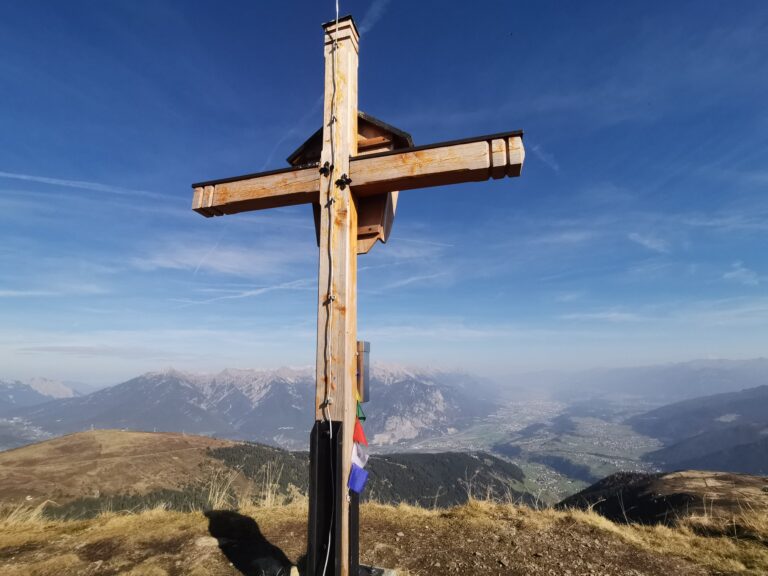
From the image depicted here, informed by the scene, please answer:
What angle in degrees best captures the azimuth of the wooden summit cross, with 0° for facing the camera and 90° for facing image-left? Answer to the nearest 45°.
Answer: approximately 225°
